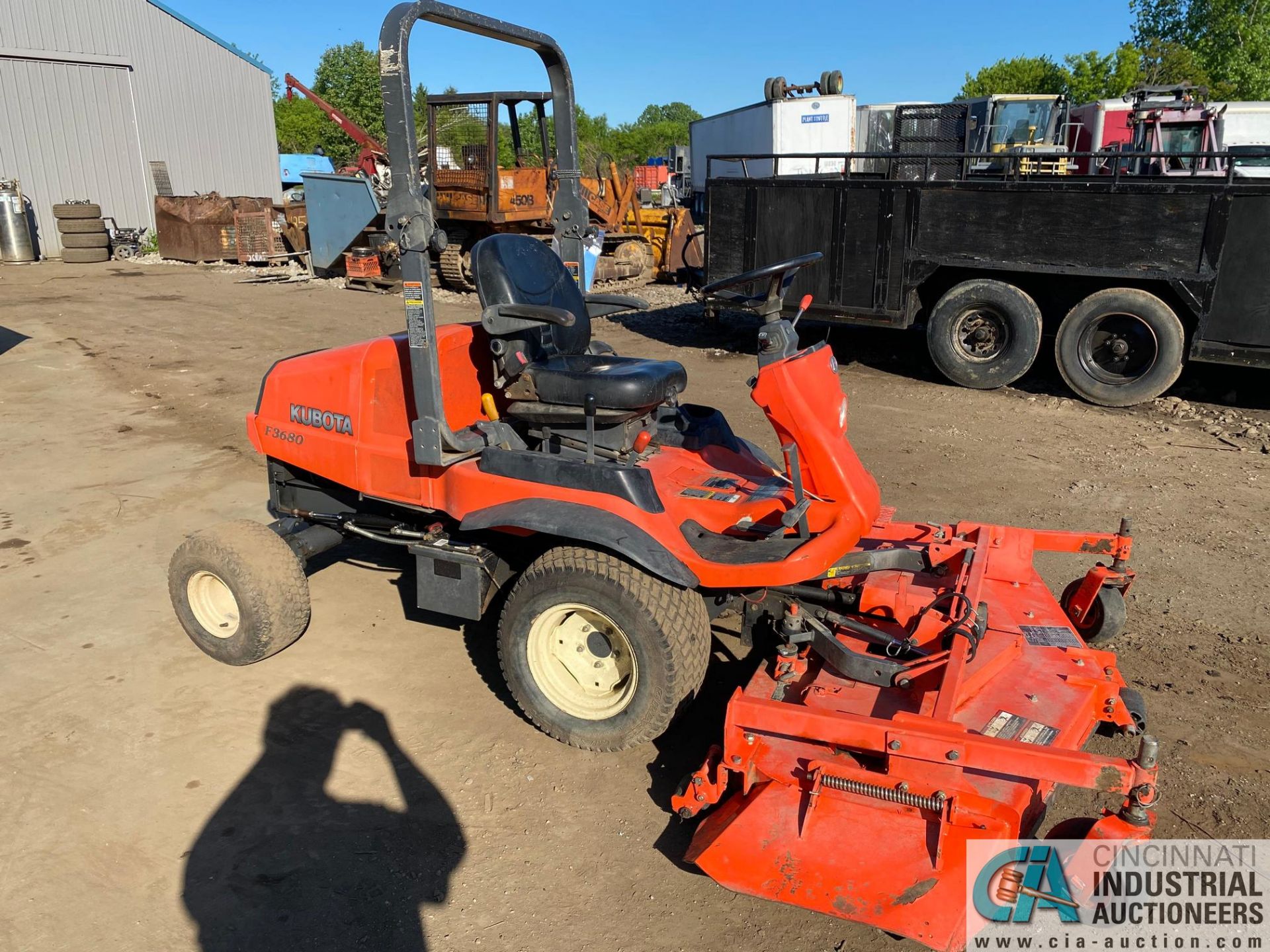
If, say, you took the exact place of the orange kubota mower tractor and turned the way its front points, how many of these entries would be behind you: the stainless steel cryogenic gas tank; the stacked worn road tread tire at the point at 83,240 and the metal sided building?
3

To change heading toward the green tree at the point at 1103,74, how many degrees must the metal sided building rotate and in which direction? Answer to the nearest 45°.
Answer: approximately 45° to its left

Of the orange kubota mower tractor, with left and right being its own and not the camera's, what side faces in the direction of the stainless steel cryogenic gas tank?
back

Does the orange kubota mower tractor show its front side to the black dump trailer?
no

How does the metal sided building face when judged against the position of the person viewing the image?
facing the viewer and to the right of the viewer

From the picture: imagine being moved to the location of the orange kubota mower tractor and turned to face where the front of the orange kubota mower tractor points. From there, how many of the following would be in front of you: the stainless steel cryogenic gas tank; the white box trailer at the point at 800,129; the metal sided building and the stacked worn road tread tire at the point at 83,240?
0

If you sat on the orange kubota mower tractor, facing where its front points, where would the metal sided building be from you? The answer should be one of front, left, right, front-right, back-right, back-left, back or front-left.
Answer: back

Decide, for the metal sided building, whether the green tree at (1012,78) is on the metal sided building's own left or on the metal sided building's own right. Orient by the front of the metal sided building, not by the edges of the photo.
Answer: on the metal sided building's own left

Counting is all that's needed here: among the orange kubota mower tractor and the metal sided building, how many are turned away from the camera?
0

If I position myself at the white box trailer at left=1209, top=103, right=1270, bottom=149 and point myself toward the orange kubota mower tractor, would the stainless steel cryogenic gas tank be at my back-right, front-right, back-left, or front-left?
front-right

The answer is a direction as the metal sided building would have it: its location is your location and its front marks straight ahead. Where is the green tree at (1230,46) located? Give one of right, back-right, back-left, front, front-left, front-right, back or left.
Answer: front-left

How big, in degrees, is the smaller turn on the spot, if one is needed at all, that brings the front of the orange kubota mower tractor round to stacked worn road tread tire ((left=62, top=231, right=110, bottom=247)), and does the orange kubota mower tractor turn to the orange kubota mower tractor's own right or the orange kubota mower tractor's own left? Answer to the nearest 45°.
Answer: approximately 180°

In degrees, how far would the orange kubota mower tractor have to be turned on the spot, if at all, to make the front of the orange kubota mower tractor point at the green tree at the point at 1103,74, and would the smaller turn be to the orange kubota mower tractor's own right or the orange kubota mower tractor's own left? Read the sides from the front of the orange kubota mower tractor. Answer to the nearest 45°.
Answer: approximately 90° to the orange kubota mower tractor's own left
